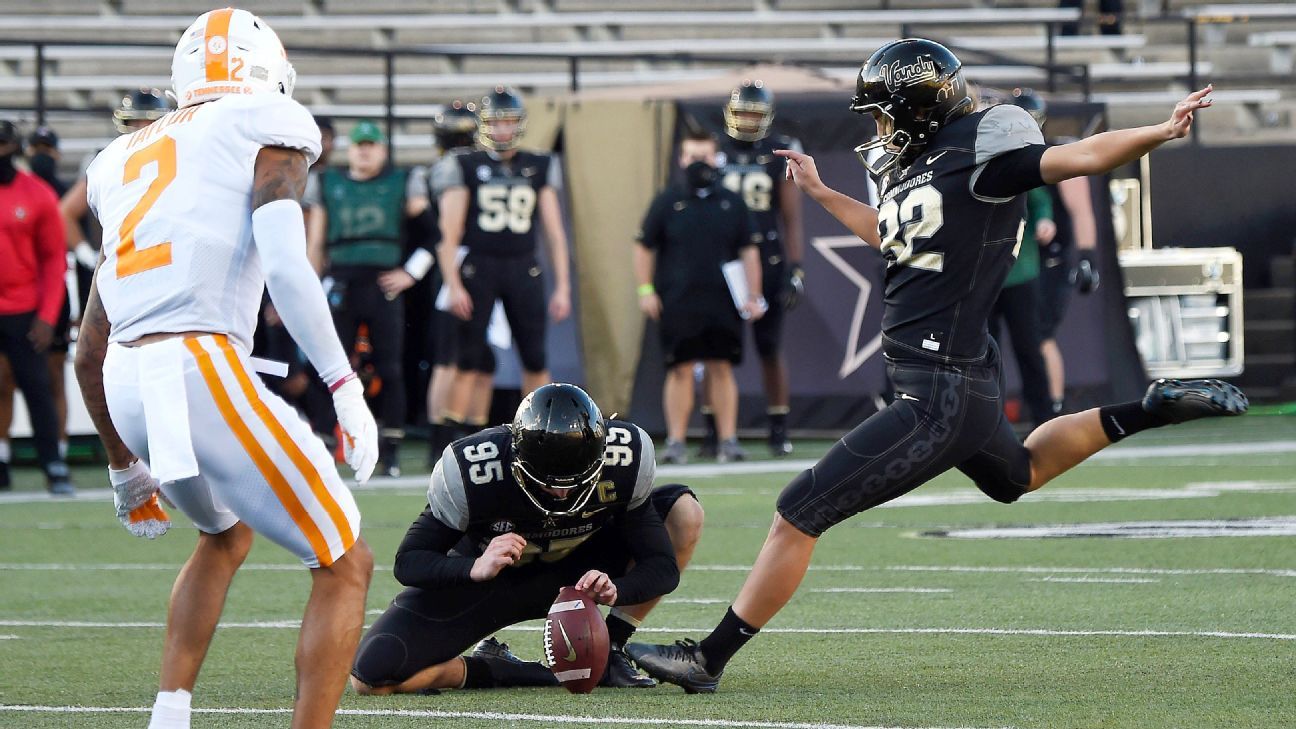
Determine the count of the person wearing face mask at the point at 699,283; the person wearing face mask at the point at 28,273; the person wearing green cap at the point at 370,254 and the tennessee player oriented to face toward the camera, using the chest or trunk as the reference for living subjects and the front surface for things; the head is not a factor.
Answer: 3

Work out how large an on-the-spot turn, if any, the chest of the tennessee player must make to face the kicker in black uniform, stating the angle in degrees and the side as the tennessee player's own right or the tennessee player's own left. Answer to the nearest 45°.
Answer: approximately 45° to the tennessee player's own right

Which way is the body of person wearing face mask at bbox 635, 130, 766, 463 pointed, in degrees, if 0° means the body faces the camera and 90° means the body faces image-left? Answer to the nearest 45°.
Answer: approximately 0°

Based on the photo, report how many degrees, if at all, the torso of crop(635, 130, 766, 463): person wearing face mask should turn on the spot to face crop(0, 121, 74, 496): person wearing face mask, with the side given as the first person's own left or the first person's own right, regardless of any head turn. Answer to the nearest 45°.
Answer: approximately 90° to the first person's own right

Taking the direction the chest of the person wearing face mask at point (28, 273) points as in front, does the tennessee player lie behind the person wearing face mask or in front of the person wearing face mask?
in front

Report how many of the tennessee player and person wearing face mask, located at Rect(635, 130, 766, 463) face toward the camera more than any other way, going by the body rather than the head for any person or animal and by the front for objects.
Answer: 1

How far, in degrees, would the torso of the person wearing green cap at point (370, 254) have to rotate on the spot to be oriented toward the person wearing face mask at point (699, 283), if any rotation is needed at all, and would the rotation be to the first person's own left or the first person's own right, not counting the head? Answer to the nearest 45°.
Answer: approximately 90° to the first person's own left
